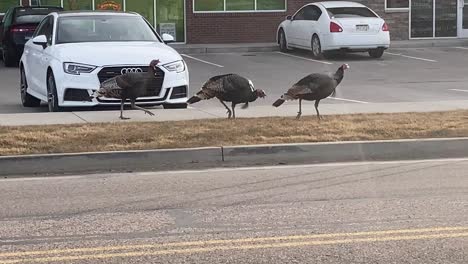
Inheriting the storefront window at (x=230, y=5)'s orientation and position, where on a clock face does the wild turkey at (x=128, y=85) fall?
The wild turkey is roughly at 12 o'clock from the storefront window.

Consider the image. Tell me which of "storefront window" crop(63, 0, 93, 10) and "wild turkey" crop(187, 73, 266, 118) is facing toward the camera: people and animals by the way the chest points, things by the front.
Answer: the storefront window

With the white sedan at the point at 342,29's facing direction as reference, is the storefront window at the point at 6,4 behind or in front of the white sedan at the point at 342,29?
in front

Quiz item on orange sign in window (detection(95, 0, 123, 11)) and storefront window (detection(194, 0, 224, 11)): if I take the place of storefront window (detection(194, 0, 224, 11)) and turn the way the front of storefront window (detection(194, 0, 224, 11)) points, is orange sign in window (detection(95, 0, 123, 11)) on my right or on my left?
on my right

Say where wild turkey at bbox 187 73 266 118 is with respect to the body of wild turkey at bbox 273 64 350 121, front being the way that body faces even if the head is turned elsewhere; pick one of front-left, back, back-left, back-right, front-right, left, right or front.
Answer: back

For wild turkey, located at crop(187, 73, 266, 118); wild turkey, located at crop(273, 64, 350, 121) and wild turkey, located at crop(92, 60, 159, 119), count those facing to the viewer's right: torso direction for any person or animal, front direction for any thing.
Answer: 3

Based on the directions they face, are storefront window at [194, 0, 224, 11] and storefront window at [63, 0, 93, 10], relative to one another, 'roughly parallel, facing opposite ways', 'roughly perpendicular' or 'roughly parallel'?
roughly parallel

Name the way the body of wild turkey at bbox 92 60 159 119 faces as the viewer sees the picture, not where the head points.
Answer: to the viewer's right

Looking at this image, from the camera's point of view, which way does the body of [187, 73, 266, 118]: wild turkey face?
to the viewer's right

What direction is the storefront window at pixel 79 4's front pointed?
toward the camera

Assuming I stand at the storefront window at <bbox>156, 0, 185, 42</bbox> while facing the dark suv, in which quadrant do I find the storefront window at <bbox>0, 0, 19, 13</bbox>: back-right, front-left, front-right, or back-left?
front-right

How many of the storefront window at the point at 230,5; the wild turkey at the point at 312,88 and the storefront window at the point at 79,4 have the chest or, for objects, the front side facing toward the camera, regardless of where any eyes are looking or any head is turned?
2

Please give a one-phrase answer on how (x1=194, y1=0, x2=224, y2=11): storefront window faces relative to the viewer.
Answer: facing the viewer

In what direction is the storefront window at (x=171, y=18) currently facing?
toward the camera
